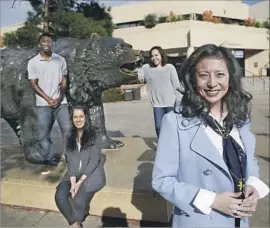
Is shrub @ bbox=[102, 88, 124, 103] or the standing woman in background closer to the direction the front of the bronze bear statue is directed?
the standing woman in background

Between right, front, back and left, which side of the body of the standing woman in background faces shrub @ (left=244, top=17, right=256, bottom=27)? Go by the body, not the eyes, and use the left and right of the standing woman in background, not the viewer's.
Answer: back

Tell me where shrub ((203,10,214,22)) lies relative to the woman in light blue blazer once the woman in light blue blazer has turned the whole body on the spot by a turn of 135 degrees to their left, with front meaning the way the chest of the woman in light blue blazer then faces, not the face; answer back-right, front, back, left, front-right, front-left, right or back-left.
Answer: front

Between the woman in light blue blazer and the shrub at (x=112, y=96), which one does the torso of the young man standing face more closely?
the woman in light blue blazer

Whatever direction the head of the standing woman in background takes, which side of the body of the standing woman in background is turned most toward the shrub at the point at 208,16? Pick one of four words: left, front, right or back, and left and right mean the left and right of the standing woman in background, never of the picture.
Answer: back

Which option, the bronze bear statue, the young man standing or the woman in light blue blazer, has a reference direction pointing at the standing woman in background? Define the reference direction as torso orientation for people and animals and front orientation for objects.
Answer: the bronze bear statue

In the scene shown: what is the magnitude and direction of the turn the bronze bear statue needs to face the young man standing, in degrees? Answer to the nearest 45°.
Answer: approximately 135° to its right

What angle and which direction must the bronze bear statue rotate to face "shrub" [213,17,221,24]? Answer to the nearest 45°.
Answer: approximately 45° to its left

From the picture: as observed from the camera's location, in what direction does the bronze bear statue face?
facing to the right of the viewer

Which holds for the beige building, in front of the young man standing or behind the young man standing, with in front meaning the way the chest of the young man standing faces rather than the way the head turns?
behind

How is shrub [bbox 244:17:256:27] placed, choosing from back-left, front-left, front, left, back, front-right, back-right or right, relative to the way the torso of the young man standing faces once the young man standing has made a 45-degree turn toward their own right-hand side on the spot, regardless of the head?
back

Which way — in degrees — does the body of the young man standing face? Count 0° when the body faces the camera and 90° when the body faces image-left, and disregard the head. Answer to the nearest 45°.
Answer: approximately 0°

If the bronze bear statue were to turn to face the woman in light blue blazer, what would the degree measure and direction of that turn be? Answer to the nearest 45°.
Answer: approximately 90° to its right

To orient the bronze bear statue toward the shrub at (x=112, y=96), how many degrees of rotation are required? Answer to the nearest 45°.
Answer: approximately 90° to its left
